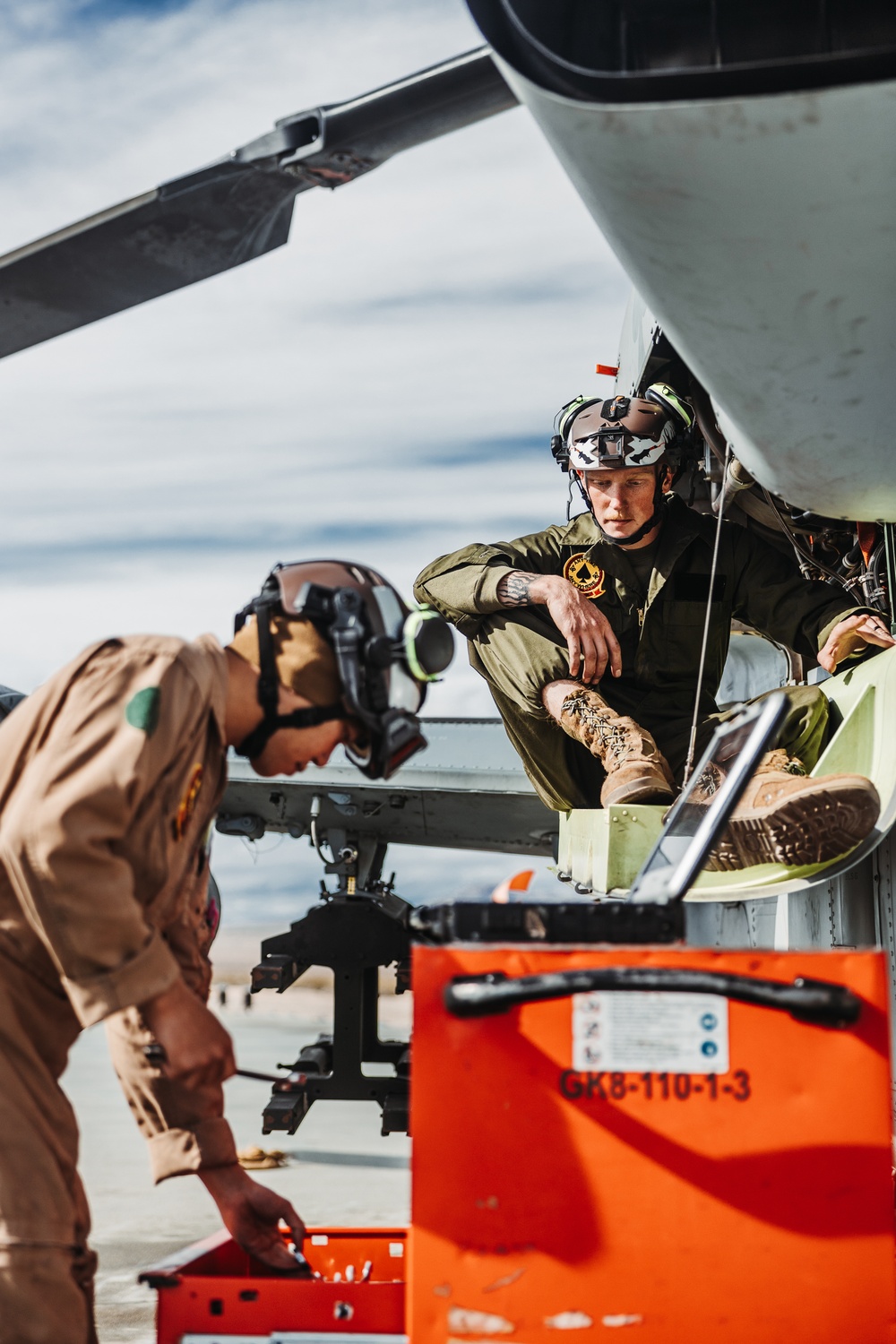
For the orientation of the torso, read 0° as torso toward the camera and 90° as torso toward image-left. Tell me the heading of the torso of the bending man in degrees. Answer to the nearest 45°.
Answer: approximately 270°

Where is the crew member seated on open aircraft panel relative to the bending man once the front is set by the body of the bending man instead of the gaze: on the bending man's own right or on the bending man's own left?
on the bending man's own left

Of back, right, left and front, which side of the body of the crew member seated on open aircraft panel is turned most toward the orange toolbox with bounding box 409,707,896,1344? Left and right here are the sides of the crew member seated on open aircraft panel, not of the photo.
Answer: front

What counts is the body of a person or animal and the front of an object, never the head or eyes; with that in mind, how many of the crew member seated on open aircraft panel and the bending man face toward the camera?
1

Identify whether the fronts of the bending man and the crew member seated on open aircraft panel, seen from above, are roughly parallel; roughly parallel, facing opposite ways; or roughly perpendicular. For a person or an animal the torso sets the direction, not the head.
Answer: roughly perpendicular

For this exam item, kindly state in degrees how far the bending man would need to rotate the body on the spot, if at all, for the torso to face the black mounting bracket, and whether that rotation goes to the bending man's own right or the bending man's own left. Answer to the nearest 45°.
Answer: approximately 90° to the bending man's own left

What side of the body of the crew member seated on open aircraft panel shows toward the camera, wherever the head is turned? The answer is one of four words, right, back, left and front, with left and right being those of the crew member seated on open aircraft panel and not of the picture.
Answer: front

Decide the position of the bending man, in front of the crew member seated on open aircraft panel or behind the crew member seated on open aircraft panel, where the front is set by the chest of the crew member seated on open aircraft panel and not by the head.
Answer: in front
